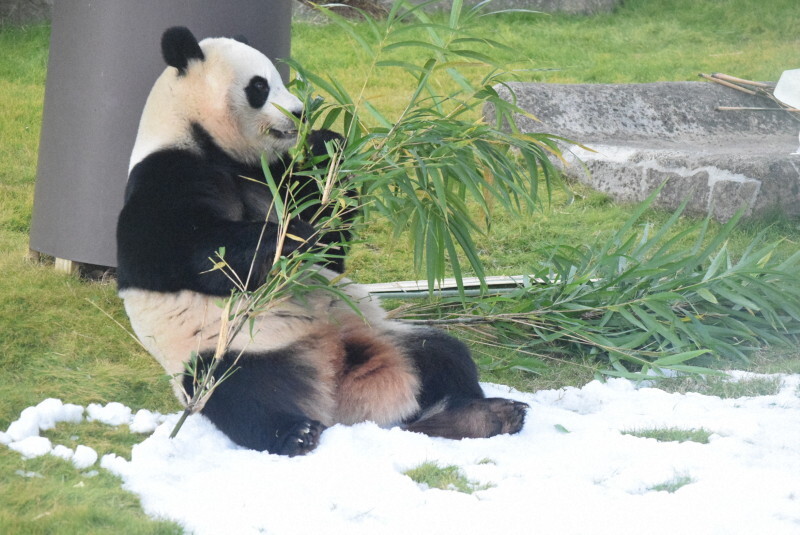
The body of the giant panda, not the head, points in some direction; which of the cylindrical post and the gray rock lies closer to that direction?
the gray rock

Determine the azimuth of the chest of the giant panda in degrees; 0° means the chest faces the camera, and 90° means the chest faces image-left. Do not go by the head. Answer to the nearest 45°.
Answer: approximately 270°

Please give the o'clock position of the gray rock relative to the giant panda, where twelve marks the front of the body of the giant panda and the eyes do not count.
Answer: The gray rock is roughly at 10 o'clock from the giant panda.
